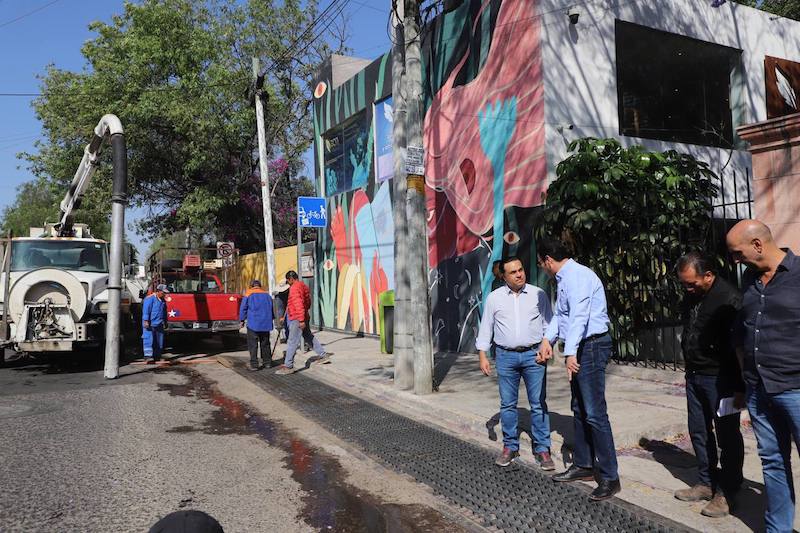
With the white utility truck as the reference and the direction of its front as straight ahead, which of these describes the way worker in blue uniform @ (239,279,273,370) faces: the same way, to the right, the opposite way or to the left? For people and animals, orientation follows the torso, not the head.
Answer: the opposite way

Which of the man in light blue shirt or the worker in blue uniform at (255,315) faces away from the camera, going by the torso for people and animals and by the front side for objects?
the worker in blue uniform

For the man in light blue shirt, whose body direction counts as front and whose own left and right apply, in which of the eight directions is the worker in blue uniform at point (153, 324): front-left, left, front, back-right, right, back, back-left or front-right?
front-right

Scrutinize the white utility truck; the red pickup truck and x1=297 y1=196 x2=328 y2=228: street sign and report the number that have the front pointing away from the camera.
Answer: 1

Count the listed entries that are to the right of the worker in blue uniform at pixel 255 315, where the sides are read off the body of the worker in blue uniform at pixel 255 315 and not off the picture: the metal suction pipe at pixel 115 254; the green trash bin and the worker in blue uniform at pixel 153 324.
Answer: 1

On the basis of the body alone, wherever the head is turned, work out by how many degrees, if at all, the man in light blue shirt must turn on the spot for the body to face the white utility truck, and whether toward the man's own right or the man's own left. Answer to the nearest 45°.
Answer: approximately 45° to the man's own right

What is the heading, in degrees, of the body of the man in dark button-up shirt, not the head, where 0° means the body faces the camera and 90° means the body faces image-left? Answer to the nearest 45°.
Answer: approximately 45°

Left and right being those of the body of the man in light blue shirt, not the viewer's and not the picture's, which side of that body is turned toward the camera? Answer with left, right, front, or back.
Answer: left

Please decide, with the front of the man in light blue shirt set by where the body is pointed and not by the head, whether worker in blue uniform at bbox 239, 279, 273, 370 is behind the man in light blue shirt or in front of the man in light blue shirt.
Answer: in front

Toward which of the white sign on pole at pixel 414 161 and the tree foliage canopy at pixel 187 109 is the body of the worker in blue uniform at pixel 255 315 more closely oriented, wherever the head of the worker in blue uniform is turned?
the tree foliage canopy

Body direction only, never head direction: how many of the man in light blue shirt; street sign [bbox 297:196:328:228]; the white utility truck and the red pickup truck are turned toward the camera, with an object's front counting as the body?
2

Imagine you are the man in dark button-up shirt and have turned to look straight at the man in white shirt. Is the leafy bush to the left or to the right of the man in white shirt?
right

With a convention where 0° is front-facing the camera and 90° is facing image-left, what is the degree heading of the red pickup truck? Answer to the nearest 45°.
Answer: approximately 180°

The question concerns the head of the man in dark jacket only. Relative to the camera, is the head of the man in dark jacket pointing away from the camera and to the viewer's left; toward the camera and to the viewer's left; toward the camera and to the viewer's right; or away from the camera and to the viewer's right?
toward the camera and to the viewer's left
